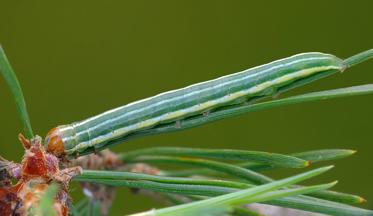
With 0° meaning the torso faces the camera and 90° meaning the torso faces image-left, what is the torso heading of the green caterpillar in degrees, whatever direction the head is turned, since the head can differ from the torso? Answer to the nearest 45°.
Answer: approximately 90°
